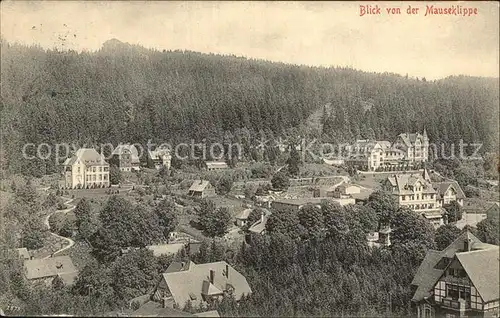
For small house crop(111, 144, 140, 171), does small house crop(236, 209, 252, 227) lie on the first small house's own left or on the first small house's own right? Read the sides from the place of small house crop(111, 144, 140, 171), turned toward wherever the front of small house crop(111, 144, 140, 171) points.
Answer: on the first small house's own left

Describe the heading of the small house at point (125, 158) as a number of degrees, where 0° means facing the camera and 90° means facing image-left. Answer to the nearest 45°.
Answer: approximately 0°

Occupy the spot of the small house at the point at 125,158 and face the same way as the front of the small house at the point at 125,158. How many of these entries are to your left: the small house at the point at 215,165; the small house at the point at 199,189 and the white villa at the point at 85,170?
2

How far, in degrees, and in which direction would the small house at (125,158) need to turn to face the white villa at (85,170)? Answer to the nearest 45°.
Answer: approximately 90° to its right

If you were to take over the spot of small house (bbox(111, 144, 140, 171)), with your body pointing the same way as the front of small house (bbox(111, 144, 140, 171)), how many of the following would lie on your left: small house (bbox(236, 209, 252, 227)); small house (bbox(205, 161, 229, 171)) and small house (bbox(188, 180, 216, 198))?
3

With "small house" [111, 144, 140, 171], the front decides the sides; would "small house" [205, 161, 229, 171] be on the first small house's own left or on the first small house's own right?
on the first small house's own left

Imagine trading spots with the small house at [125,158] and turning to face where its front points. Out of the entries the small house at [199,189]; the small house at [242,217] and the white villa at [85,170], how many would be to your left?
2
